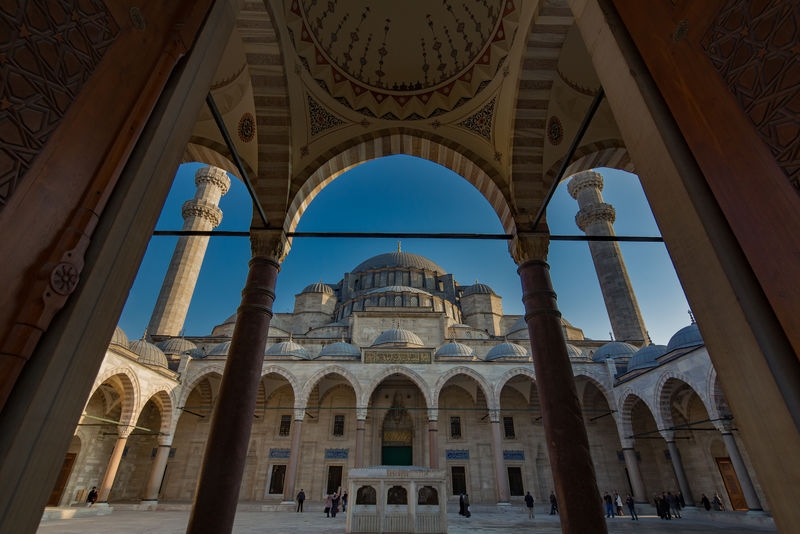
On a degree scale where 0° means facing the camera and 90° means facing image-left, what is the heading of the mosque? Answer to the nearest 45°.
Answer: approximately 0°

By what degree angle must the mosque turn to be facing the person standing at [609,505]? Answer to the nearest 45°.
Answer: approximately 45° to its left

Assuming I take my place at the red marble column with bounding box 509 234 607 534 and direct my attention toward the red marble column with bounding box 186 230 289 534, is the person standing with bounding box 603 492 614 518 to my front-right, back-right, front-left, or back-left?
back-right

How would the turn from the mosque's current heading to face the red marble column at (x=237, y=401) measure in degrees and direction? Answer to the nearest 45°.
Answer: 0° — it already faces it

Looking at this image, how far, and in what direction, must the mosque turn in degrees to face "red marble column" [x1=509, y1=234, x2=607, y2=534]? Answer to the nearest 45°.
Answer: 0° — it already faces it
